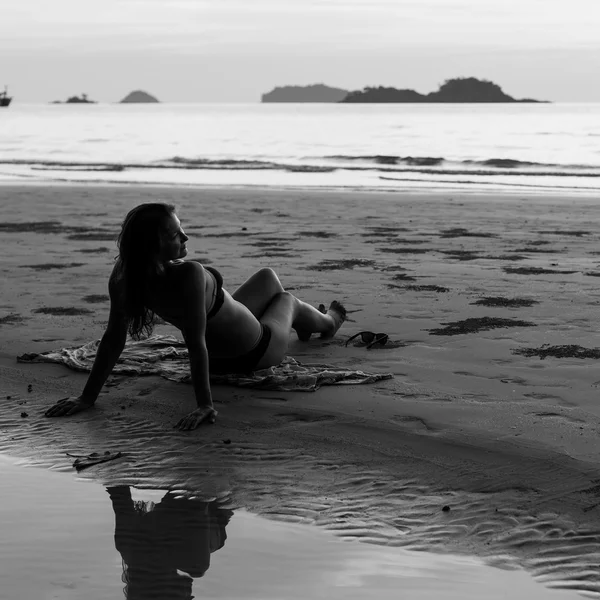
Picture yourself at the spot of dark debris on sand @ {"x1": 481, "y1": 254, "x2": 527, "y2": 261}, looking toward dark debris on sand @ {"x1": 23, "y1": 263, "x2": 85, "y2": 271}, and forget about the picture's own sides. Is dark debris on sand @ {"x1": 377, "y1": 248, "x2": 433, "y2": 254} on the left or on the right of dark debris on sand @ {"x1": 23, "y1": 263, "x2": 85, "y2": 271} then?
right

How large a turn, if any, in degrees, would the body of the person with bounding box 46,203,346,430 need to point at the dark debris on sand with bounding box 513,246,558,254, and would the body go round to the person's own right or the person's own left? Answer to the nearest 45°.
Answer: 0° — they already face it

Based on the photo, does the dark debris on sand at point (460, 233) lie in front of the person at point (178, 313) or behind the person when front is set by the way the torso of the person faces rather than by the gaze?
in front

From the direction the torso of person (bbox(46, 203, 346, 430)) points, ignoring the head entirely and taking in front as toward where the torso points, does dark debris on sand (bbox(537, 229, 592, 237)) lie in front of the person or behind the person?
in front

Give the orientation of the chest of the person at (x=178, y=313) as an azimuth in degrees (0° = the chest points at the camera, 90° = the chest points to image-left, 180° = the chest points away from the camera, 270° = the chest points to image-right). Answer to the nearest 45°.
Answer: approximately 225°

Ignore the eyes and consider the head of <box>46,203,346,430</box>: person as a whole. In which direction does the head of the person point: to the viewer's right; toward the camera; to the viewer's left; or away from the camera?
to the viewer's right

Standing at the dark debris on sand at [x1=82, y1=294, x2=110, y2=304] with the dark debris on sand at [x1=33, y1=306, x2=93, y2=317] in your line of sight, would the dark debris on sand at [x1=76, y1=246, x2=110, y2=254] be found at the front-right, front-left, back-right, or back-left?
back-right

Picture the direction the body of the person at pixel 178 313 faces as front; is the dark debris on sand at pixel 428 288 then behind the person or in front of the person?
in front
